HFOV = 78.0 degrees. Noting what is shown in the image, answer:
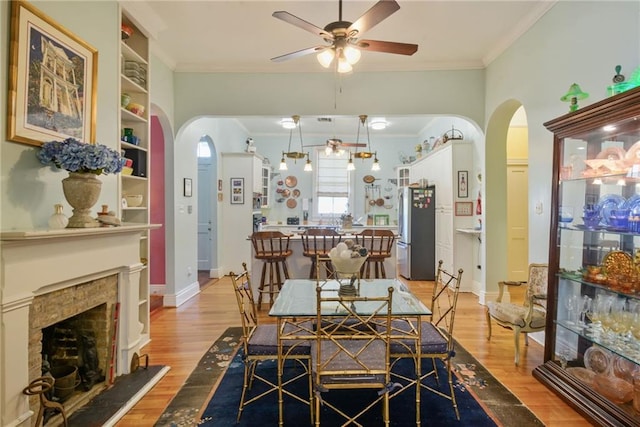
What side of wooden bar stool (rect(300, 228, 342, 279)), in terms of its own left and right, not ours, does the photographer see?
back

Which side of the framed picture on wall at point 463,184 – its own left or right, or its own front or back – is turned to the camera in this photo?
front

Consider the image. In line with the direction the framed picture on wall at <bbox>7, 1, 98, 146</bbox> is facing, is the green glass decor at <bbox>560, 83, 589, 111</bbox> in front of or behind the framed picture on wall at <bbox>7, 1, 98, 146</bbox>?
in front

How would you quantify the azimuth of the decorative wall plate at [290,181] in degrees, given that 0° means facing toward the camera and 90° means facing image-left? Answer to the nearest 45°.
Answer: approximately 0°

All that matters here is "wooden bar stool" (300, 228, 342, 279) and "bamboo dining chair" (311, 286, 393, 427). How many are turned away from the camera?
2

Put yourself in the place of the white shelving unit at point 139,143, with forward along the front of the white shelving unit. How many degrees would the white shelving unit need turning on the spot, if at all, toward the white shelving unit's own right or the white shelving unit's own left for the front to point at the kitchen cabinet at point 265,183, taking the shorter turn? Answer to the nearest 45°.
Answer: approximately 90° to the white shelving unit's own left

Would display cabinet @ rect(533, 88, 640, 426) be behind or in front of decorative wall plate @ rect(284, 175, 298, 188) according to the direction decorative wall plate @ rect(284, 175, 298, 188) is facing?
in front

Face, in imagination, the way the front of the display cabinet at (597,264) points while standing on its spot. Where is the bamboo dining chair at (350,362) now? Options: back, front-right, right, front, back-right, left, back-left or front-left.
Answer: front

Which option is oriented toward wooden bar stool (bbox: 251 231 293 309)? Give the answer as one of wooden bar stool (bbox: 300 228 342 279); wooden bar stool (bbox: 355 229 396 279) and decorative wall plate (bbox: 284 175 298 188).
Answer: the decorative wall plate

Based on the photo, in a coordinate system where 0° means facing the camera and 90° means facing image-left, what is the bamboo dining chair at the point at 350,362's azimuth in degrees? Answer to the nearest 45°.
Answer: approximately 180°

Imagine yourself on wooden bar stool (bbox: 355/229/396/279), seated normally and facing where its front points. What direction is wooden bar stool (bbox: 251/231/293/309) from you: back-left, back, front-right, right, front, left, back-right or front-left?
left

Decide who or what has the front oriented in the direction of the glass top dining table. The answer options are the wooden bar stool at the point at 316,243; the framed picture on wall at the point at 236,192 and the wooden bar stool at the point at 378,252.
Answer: the framed picture on wall

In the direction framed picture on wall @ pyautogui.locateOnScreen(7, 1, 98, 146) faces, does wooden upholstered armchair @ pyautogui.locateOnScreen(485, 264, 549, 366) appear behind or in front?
in front

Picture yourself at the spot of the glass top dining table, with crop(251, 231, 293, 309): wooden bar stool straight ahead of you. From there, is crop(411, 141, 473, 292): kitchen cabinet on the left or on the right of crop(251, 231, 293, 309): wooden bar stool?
right

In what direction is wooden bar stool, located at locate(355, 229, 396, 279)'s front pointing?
away from the camera

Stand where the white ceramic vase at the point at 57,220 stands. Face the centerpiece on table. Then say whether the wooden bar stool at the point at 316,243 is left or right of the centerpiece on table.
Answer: left
